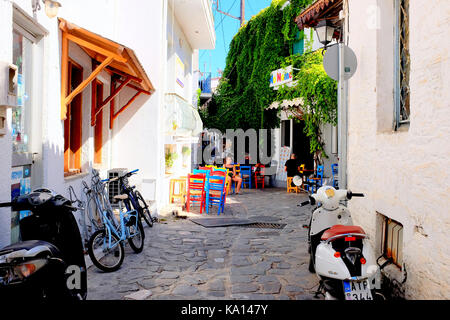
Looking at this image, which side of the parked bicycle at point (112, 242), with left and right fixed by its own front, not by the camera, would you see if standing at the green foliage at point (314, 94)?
back

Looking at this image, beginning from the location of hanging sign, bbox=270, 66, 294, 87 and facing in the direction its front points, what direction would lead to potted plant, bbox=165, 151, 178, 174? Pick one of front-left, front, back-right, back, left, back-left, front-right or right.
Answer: front-right

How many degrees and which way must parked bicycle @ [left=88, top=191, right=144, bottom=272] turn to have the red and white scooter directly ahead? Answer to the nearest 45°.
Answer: approximately 90° to its left

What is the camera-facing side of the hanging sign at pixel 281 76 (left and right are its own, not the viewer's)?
front

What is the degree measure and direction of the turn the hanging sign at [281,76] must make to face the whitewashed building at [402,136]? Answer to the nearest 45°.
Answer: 0° — it already faces it

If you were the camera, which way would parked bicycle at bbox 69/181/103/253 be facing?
facing the viewer and to the left of the viewer

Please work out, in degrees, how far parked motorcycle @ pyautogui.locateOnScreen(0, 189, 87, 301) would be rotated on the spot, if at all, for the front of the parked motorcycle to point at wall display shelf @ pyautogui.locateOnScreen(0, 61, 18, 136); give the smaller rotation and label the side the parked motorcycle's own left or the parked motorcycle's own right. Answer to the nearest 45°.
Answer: approximately 45° to the parked motorcycle's own left

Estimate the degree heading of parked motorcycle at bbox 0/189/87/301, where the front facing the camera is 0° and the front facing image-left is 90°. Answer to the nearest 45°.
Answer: approximately 225°

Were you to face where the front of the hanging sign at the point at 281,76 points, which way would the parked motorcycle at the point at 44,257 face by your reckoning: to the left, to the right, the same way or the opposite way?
the opposite way
